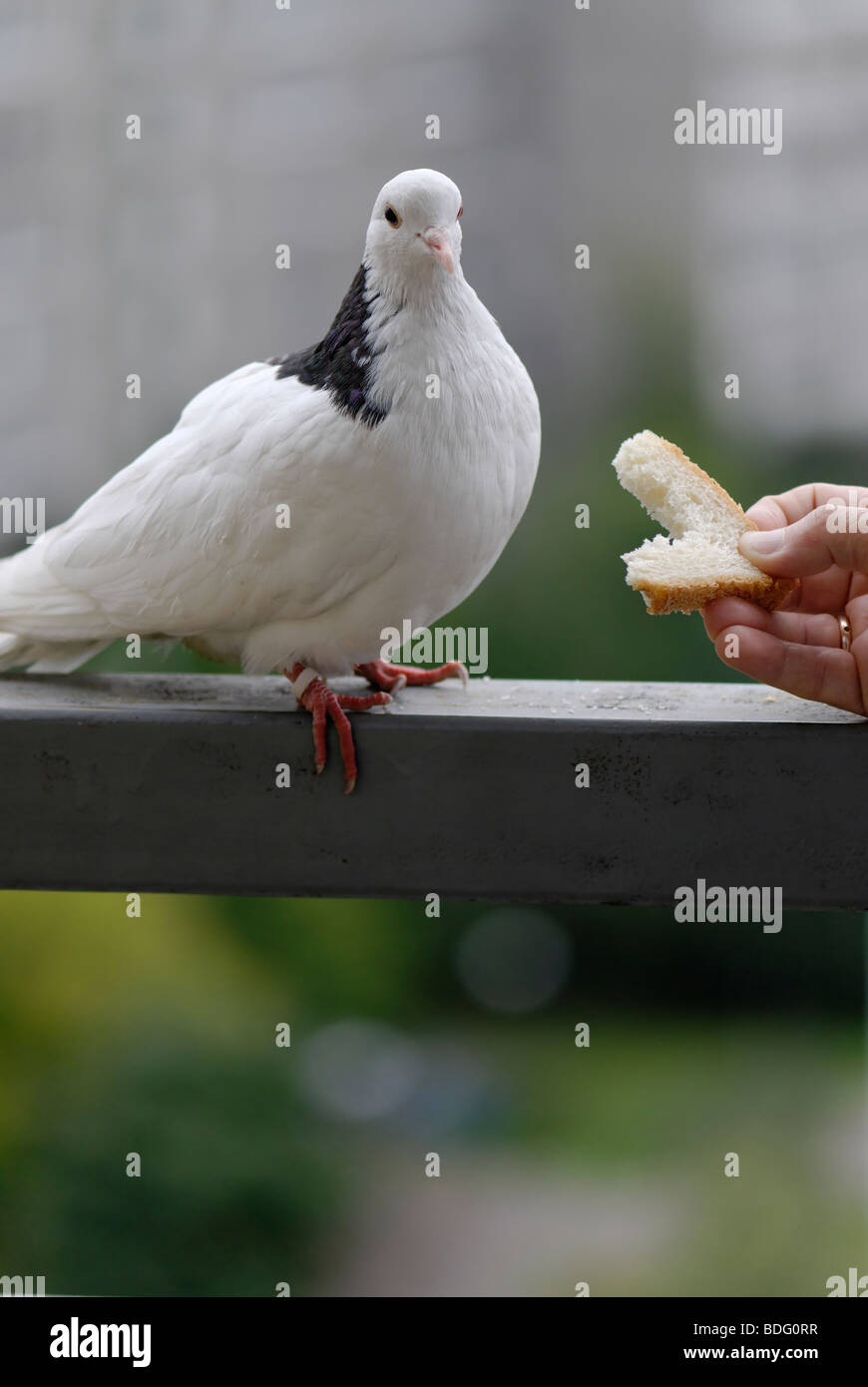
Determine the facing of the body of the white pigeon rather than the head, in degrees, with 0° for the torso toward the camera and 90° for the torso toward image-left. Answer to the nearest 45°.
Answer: approximately 315°
